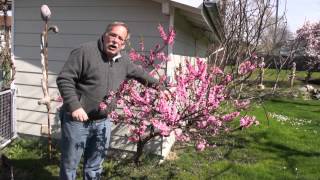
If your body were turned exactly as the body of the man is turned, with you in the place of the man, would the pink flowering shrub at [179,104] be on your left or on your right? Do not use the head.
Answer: on your left

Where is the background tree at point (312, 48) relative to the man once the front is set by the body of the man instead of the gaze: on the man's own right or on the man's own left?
on the man's own left

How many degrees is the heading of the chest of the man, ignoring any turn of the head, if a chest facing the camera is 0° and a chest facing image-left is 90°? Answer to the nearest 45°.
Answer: approximately 315°

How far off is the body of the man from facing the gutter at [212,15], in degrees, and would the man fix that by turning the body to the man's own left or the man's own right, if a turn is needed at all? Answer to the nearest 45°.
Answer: approximately 90° to the man's own left

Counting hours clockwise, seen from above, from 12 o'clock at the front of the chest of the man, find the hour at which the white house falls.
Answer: The white house is roughly at 7 o'clock from the man.
